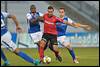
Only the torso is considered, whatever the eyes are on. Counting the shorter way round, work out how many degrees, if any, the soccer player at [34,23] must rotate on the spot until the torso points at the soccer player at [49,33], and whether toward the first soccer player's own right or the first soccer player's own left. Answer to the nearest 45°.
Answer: approximately 45° to the first soccer player's own left

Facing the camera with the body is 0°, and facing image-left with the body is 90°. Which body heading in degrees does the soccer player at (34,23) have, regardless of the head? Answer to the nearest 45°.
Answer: approximately 0°
